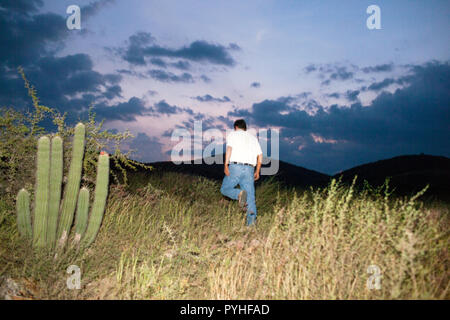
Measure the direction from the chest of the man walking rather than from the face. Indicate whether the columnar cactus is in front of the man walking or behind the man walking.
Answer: behind

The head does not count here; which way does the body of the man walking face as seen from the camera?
away from the camera
